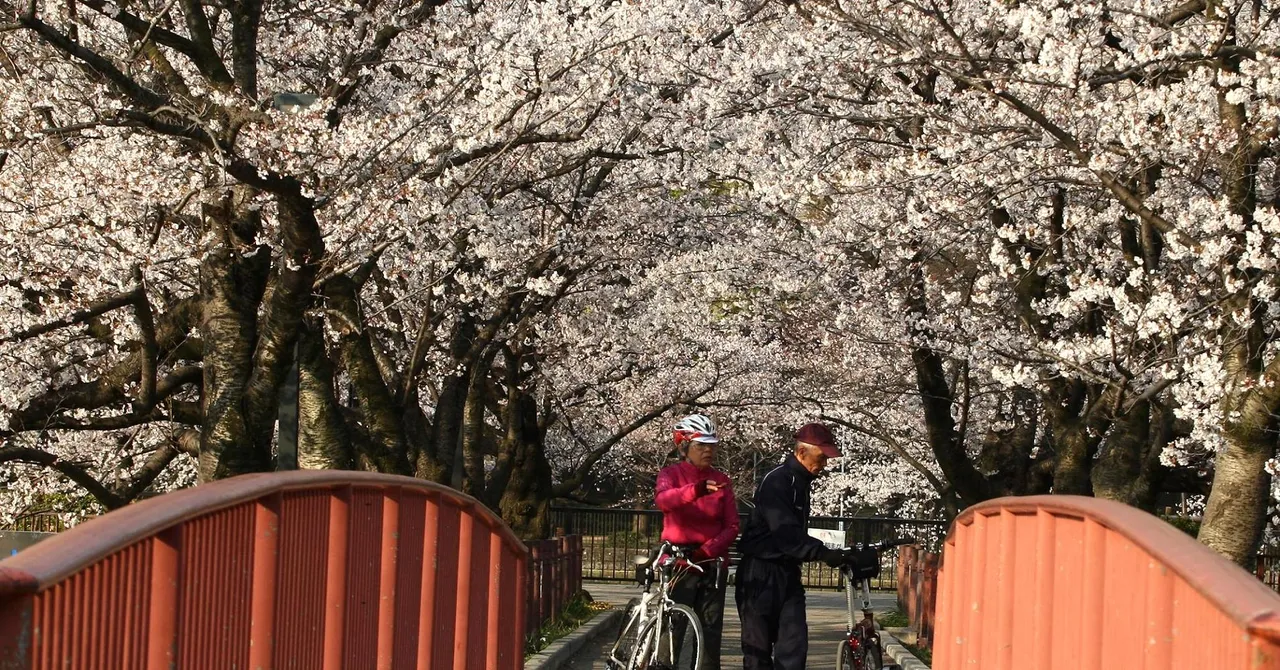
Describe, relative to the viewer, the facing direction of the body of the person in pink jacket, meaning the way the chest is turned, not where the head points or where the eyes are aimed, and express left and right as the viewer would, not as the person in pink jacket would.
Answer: facing the viewer and to the right of the viewer

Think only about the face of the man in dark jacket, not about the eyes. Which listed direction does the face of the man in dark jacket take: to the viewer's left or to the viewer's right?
to the viewer's right

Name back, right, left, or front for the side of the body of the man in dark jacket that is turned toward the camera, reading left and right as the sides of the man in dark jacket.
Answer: right

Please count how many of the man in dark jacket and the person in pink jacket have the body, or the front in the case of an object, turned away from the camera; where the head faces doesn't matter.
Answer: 0

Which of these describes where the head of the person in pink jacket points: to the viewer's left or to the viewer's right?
to the viewer's right

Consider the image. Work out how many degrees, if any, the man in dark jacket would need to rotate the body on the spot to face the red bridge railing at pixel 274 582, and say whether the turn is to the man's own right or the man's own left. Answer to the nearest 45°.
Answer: approximately 90° to the man's own right

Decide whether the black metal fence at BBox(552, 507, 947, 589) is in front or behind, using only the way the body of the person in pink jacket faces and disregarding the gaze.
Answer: behind

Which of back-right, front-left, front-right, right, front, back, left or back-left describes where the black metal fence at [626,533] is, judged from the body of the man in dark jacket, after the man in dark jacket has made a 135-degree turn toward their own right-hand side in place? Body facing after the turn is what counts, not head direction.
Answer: back-right
